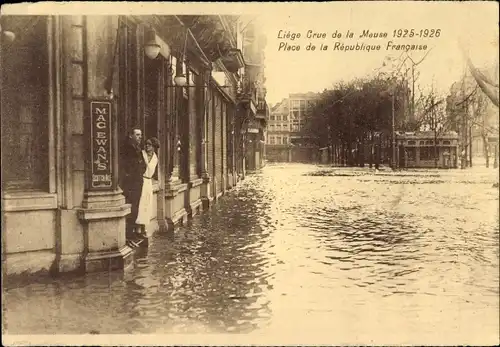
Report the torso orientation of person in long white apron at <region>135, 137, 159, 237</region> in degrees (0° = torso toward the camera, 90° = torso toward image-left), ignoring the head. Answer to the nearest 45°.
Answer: approximately 45°

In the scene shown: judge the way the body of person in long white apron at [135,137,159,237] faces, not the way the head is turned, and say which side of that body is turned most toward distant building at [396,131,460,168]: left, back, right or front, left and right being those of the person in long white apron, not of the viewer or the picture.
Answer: back
